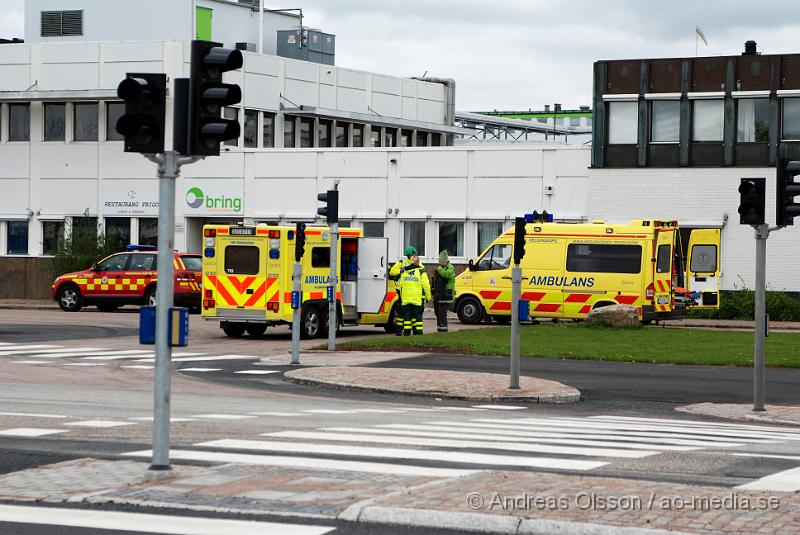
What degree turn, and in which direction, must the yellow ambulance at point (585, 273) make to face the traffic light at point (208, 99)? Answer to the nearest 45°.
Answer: approximately 90° to its left

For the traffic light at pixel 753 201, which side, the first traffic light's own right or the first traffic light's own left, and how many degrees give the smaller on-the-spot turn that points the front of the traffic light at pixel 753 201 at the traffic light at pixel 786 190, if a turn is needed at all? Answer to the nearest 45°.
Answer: approximately 90° to the first traffic light's own left

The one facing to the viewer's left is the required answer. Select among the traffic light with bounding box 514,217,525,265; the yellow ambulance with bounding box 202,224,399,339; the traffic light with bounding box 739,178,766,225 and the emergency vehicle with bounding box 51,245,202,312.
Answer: the emergency vehicle

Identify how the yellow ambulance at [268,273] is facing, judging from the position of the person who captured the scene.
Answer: facing away from the viewer and to the right of the viewer

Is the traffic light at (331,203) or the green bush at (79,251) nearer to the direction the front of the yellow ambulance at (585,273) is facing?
the green bush

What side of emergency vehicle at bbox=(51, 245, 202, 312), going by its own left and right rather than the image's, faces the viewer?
left

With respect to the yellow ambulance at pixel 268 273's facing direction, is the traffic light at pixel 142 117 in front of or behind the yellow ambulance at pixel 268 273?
behind

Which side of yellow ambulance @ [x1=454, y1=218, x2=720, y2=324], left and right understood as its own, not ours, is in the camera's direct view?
left

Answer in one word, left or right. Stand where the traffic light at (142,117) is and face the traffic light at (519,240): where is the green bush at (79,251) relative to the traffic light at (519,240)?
left
